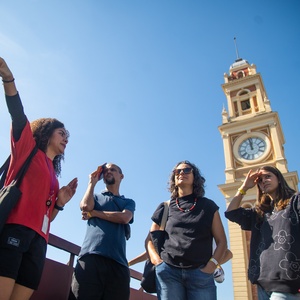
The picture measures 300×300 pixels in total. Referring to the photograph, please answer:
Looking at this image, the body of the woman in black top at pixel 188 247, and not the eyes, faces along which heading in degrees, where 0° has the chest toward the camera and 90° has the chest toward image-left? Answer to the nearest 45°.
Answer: approximately 0°

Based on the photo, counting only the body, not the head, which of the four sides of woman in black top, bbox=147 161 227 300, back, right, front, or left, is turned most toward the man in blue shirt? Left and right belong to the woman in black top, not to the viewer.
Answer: right
